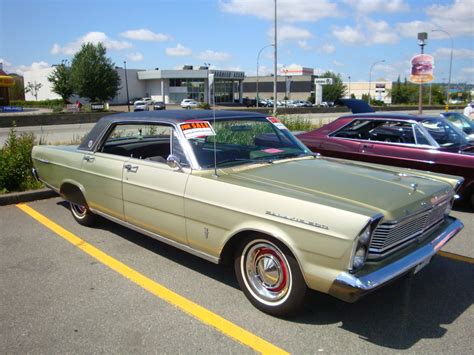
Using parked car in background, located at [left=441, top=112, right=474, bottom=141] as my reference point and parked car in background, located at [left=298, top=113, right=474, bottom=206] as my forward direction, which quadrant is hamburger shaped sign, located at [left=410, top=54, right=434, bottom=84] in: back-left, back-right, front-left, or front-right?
back-right

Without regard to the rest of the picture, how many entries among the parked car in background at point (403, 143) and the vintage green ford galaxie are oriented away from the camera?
0

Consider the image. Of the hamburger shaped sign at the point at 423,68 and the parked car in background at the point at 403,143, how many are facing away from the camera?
0

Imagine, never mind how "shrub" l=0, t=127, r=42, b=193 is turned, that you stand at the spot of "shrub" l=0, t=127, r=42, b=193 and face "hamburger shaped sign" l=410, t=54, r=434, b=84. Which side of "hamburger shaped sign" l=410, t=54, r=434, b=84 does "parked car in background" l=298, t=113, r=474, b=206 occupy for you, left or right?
right

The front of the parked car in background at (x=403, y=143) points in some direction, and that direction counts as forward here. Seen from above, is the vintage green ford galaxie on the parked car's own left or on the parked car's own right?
on the parked car's own right

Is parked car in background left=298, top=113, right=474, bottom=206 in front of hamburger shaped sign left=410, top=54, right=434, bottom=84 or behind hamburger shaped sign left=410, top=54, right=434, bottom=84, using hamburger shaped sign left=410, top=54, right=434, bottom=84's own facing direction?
in front

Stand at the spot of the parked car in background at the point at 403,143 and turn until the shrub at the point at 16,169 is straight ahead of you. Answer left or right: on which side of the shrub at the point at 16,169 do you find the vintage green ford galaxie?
left

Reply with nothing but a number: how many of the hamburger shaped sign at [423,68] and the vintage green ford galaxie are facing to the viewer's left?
0

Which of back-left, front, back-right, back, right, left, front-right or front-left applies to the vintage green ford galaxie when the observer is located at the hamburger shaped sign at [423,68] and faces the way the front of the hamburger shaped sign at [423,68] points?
front

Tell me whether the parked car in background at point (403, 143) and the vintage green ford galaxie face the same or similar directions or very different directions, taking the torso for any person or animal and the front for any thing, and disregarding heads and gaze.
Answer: same or similar directions

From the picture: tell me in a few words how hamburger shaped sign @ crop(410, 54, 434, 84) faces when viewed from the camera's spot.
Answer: facing the viewer

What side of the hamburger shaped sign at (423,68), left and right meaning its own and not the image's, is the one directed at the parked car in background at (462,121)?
front

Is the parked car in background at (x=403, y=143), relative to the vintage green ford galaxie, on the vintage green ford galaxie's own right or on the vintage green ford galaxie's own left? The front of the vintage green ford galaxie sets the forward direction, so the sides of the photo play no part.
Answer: on the vintage green ford galaxie's own left

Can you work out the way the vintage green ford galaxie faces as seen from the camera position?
facing the viewer and to the right of the viewer

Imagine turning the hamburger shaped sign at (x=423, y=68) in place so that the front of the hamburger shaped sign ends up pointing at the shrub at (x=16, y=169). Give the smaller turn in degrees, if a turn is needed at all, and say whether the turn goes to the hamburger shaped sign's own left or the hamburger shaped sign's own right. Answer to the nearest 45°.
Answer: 0° — it already faces it
